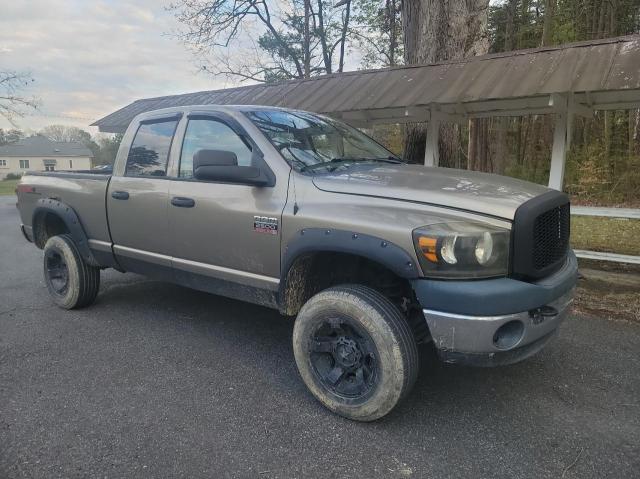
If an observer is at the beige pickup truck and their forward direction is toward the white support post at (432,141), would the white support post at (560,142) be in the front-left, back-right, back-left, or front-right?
front-right

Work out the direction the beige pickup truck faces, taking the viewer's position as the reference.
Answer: facing the viewer and to the right of the viewer

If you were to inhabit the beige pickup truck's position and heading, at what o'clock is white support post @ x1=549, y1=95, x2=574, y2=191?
The white support post is roughly at 9 o'clock from the beige pickup truck.

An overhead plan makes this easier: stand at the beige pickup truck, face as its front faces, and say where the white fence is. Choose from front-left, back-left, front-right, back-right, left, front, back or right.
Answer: left

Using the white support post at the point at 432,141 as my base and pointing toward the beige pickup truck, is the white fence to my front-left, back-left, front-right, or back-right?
front-left

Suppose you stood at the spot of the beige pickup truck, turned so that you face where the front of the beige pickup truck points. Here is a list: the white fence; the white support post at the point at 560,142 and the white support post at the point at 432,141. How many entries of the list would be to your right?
0

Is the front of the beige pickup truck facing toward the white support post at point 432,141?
no
